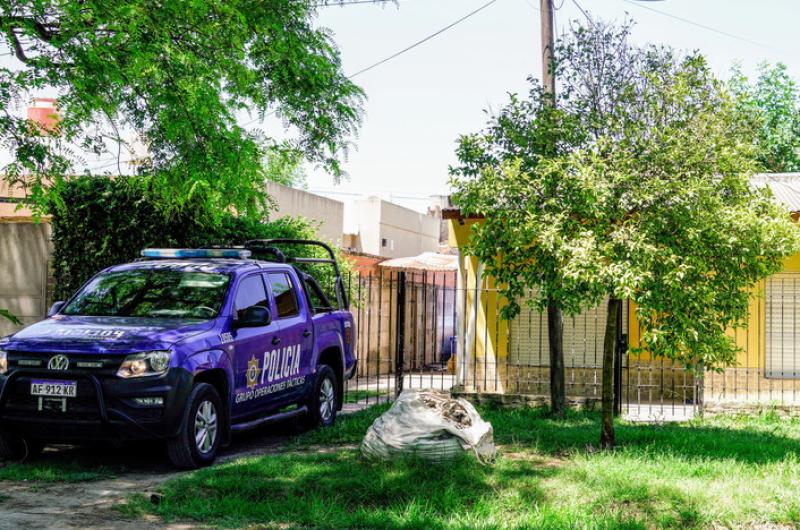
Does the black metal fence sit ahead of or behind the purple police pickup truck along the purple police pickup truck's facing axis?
behind

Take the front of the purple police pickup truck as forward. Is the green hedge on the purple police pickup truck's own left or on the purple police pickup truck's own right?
on the purple police pickup truck's own right

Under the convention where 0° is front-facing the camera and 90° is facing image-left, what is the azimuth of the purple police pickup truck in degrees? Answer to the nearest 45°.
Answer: approximately 45°

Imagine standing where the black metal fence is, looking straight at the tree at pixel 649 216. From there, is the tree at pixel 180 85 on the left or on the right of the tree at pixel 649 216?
right

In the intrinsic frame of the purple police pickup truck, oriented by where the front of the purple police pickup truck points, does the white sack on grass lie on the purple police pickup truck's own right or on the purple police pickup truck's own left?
on the purple police pickup truck's own left

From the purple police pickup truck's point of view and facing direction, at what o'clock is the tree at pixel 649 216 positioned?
The tree is roughly at 8 o'clock from the purple police pickup truck.
